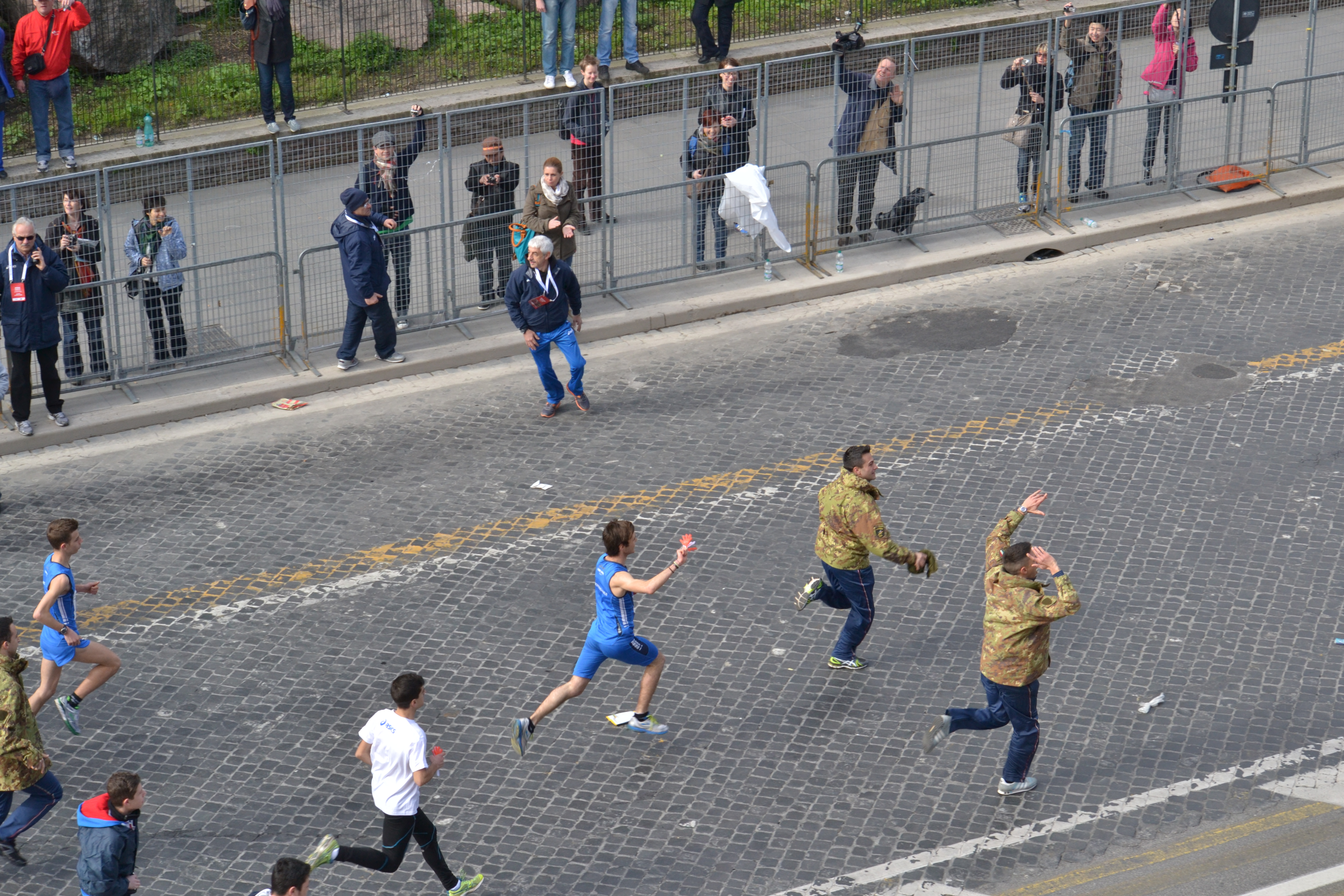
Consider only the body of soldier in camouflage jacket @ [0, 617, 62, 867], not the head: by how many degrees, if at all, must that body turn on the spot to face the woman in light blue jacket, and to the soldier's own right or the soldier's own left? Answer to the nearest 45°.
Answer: approximately 90° to the soldier's own left

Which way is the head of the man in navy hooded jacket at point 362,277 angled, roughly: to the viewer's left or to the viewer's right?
to the viewer's right

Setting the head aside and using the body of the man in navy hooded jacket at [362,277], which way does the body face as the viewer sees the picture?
to the viewer's right

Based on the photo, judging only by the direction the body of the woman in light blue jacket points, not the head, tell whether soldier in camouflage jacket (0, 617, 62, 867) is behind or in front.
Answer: in front

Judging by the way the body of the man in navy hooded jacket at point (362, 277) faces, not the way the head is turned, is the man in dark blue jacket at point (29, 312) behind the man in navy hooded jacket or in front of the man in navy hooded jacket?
behind

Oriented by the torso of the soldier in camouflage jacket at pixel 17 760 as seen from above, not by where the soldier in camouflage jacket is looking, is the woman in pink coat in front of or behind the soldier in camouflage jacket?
in front

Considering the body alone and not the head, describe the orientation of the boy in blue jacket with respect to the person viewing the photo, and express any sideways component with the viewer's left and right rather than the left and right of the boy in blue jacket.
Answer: facing to the right of the viewer

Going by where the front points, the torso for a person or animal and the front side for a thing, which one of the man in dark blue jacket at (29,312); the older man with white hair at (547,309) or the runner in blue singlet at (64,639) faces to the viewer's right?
the runner in blue singlet

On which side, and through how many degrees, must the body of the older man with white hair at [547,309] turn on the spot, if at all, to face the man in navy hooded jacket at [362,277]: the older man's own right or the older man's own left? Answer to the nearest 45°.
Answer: approximately 135° to the older man's own right

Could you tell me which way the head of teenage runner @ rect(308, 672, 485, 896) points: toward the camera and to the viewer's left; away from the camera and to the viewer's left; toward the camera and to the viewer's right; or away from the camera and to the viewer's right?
away from the camera and to the viewer's right

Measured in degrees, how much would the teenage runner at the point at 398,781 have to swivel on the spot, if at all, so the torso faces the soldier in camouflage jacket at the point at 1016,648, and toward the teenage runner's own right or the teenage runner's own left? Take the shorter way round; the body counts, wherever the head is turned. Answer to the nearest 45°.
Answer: approximately 45° to the teenage runner's own right

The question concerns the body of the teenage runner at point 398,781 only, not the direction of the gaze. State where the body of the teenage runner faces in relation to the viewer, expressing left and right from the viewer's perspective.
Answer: facing away from the viewer and to the right of the viewer

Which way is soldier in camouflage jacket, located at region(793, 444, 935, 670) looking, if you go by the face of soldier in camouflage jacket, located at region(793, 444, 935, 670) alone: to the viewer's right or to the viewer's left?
to the viewer's right

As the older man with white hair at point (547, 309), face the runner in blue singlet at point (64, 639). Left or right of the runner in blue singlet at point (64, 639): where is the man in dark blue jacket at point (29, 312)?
right
